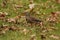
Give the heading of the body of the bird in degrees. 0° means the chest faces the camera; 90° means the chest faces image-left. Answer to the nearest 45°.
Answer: approximately 90°
